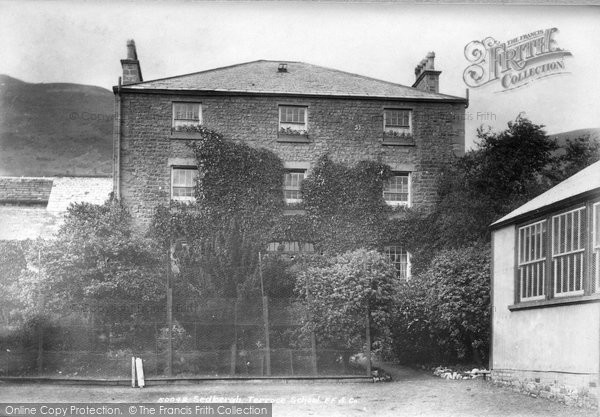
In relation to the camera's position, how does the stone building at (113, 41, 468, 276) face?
facing the viewer

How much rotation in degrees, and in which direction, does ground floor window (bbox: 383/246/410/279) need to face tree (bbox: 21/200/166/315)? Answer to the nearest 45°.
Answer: approximately 90° to its right

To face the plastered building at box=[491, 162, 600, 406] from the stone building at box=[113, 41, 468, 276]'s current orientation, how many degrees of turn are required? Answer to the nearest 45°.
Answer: approximately 45° to its left
